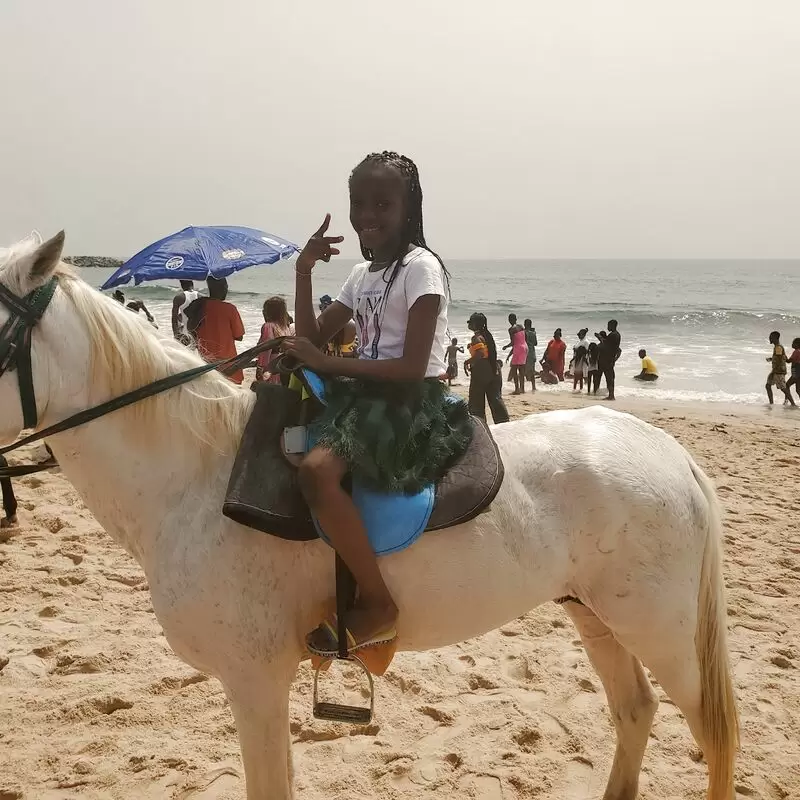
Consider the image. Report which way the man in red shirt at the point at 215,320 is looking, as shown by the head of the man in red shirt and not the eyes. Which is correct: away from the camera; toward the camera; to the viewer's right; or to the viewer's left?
away from the camera

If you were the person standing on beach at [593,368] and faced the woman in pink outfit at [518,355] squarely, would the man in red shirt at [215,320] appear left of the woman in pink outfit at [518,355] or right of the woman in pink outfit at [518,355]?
left

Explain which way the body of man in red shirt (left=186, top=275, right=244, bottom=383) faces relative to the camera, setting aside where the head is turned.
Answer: away from the camera

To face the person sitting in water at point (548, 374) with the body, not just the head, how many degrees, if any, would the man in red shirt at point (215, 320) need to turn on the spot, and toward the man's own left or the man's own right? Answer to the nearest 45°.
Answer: approximately 45° to the man's own right

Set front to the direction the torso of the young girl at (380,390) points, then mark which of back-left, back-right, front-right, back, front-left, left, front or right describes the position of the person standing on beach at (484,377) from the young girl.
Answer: back-right

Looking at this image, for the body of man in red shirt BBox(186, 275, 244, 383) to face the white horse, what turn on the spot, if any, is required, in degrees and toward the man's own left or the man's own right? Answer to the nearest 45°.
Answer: approximately 180°

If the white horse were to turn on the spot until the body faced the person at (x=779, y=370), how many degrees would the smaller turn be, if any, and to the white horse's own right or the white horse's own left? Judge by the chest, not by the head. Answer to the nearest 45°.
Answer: approximately 135° to the white horse's own right

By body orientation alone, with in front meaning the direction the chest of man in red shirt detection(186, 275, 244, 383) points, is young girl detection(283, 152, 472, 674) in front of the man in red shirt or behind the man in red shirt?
behind

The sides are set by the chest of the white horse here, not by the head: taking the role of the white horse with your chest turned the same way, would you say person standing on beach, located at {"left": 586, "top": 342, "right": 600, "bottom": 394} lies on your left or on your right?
on your right

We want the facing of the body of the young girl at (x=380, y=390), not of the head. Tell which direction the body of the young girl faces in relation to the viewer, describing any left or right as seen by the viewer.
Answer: facing the viewer and to the left of the viewer

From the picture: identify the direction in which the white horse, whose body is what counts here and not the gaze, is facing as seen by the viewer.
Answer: to the viewer's left
